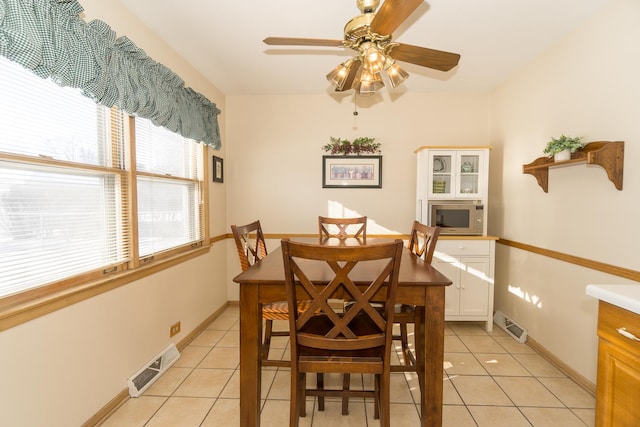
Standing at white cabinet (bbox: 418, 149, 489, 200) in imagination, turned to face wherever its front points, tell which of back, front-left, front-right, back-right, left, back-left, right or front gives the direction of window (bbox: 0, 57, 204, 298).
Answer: front-right

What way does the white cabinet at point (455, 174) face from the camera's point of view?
toward the camera

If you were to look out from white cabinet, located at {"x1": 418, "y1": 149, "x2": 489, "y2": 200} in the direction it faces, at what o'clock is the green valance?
The green valance is roughly at 1 o'clock from the white cabinet.

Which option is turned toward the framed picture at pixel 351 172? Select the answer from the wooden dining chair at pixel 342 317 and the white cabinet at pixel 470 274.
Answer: the wooden dining chair

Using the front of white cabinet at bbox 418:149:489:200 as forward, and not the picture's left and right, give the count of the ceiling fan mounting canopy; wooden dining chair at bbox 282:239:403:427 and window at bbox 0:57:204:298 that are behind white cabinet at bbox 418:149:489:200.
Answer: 0

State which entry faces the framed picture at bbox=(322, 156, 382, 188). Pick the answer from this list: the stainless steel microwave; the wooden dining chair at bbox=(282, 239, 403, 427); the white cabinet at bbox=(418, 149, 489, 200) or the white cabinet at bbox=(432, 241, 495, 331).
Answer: the wooden dining chair

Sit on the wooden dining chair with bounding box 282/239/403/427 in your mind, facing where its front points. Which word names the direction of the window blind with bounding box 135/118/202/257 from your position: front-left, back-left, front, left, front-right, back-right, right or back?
front-left

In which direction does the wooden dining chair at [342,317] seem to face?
away from the camera

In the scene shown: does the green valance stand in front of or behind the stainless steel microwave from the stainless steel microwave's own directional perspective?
in front

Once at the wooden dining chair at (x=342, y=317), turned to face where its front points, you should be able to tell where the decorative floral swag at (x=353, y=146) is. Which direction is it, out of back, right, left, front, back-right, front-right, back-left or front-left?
front

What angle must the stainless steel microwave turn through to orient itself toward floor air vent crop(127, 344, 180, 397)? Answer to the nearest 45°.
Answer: approximately 45° to its right

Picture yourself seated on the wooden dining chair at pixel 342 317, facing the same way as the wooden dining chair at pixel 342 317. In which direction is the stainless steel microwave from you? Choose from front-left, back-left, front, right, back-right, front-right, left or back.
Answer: front-right

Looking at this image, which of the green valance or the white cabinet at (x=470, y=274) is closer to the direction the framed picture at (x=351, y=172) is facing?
the green valance

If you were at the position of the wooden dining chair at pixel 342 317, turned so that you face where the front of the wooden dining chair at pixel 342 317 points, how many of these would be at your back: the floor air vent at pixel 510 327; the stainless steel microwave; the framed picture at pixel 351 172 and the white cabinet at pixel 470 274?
0

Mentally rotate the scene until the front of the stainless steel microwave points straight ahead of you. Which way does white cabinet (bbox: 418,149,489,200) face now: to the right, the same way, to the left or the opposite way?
the same way

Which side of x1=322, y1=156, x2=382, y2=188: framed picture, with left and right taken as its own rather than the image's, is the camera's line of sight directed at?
front

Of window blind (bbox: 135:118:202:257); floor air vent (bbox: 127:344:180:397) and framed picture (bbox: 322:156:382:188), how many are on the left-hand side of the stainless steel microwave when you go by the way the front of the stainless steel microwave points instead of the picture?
0
